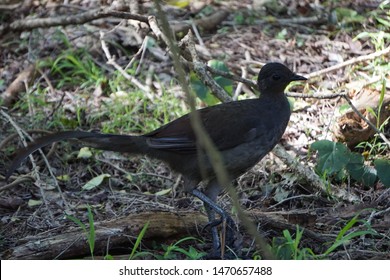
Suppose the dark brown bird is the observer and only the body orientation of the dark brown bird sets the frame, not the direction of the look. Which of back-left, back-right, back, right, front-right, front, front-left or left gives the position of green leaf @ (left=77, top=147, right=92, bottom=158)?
back-left

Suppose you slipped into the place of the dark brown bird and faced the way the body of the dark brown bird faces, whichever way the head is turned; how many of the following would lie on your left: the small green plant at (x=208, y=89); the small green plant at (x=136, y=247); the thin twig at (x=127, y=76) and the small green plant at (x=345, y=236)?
2

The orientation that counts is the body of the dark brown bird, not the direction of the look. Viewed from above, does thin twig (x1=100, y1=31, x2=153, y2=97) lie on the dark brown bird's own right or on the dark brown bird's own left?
on the dark brown bird's own left

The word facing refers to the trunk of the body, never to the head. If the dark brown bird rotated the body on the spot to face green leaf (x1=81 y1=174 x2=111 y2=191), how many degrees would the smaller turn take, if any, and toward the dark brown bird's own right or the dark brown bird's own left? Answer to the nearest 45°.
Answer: approximately 135° to the dark brown bird's own left

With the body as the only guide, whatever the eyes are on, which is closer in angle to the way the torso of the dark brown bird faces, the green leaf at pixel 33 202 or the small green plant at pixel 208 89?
the small green plant

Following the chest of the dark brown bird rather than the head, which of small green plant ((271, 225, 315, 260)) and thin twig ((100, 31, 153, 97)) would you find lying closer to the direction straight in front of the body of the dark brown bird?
the small green plant

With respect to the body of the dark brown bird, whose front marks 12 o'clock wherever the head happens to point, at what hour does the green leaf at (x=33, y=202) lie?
The green leaf is roughly at 7 o'clock from the dark brown bird.

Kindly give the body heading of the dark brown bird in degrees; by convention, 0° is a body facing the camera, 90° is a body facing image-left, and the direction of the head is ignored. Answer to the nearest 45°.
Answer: approximately 270°
